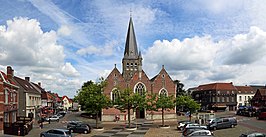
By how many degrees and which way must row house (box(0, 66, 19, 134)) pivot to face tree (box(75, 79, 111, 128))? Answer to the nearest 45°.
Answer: approximately 45° to its left

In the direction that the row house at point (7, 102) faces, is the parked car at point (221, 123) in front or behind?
in front

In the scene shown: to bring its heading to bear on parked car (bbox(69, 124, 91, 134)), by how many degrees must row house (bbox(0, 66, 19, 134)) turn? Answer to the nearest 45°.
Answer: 0° — it already faces it

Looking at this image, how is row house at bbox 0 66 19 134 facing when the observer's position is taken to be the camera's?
facing the viewer and to the right of the viewer

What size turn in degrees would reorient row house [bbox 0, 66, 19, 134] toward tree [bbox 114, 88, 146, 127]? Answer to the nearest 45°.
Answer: approximately 45° to its left
